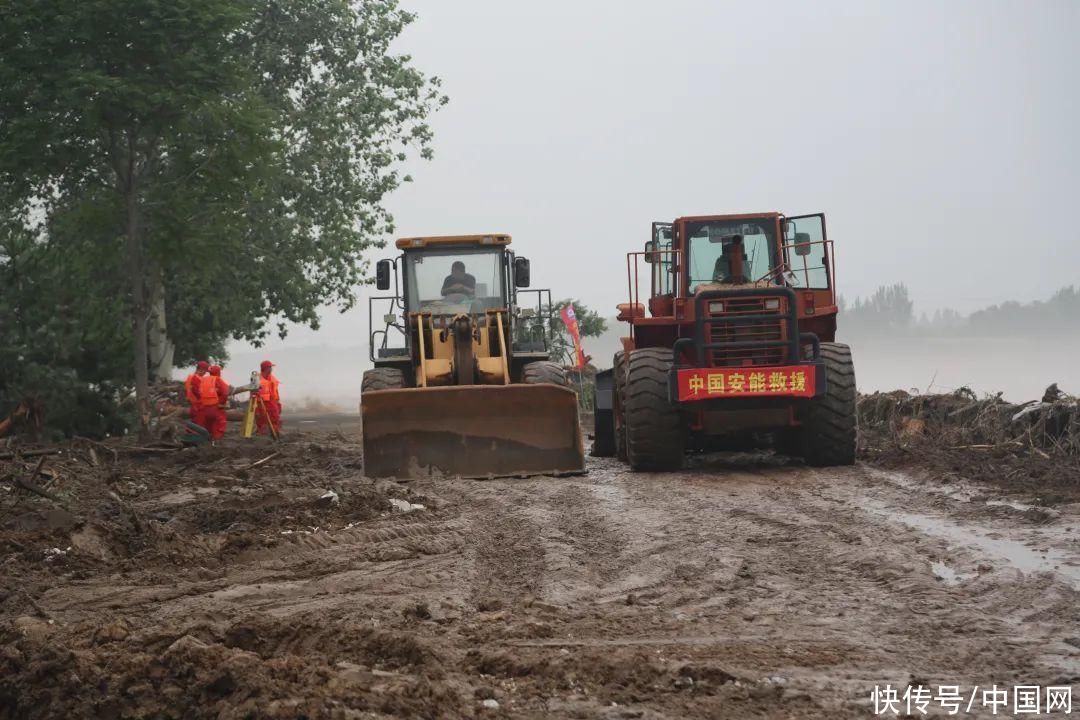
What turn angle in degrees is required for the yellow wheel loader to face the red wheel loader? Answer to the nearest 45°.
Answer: approximately 90° to its left

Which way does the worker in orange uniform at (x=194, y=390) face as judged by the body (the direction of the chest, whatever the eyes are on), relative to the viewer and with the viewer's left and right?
facing to the right of the viewer

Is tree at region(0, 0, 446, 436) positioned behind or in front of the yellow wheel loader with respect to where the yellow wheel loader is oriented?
behind

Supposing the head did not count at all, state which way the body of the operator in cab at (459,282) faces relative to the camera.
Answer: toward the camera

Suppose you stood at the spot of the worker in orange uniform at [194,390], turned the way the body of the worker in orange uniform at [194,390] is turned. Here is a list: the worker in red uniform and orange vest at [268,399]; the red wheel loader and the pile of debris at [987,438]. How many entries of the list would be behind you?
0

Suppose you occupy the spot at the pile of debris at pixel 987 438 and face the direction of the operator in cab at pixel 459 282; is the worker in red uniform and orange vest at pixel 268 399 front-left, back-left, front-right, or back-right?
front-right

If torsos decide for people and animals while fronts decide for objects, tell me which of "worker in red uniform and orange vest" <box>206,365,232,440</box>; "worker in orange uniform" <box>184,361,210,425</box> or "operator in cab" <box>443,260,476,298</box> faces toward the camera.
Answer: the operator in cab

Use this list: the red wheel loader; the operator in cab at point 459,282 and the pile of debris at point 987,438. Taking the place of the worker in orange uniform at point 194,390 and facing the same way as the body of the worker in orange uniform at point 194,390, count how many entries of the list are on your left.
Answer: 0
